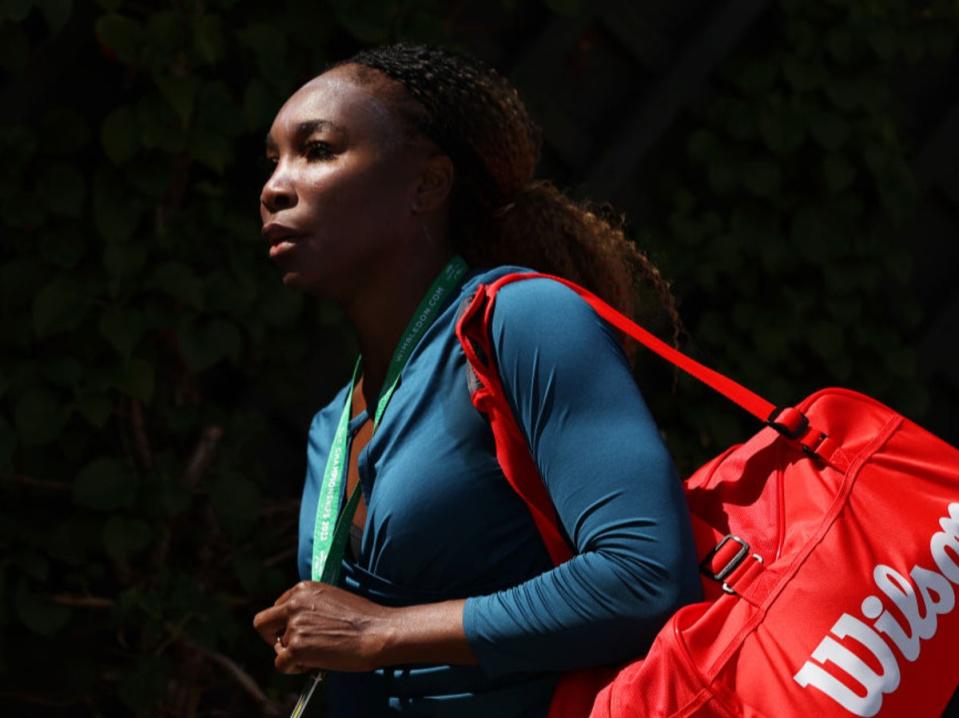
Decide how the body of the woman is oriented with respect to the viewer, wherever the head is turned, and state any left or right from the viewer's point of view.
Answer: facing the viewer and to the left of the viewer

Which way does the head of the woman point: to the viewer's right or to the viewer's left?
to the viewer's left
